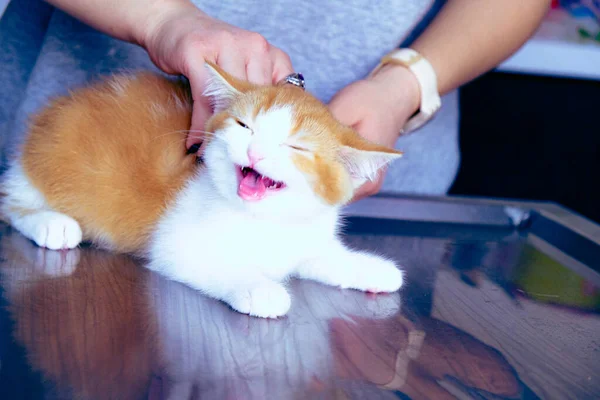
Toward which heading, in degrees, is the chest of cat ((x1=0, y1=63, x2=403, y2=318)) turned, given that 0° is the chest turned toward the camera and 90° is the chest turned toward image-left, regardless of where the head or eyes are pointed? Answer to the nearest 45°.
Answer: approximately 315°
